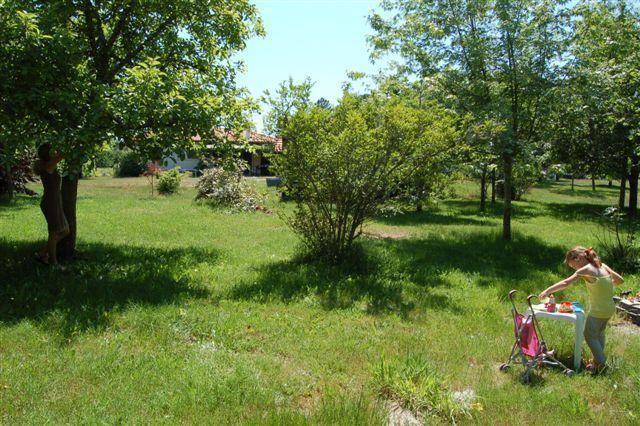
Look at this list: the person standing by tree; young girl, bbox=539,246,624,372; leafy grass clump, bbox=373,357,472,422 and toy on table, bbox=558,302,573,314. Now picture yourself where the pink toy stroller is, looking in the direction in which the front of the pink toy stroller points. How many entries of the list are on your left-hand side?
2

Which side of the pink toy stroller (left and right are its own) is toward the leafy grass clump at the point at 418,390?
back

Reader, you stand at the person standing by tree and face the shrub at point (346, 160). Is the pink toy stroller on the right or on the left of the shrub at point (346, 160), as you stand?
right

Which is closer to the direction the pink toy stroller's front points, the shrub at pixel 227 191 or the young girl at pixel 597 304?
the young girl

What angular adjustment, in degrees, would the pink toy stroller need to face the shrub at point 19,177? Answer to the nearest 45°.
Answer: approximately 180°

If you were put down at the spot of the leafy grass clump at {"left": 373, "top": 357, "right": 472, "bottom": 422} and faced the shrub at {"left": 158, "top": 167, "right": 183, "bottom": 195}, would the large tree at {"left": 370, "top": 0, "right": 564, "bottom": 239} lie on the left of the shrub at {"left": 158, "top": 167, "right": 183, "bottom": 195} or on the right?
right

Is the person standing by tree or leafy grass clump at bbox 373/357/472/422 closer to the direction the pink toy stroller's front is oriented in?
the leafy grass clump

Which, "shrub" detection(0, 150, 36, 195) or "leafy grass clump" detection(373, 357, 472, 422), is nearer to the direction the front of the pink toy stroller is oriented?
the leafy grass clump

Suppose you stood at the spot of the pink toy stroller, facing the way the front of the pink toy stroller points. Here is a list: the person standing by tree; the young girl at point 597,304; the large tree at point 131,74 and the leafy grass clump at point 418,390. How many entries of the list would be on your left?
2

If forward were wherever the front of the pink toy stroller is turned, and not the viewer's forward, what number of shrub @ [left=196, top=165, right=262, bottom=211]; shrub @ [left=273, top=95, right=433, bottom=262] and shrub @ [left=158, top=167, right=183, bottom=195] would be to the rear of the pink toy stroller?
3

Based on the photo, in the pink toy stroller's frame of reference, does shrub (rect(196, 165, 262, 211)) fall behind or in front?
behind

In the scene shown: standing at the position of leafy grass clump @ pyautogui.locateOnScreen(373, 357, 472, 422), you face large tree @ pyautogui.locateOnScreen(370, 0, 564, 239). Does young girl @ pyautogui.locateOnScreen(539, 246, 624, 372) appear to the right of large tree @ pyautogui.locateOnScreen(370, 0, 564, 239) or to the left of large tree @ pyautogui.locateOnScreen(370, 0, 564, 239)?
right
